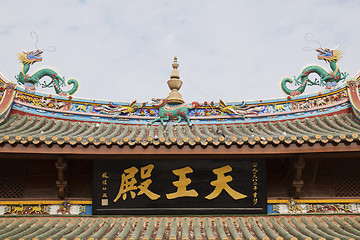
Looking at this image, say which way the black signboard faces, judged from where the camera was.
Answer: facing the viewer

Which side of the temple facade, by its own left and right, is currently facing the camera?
front
